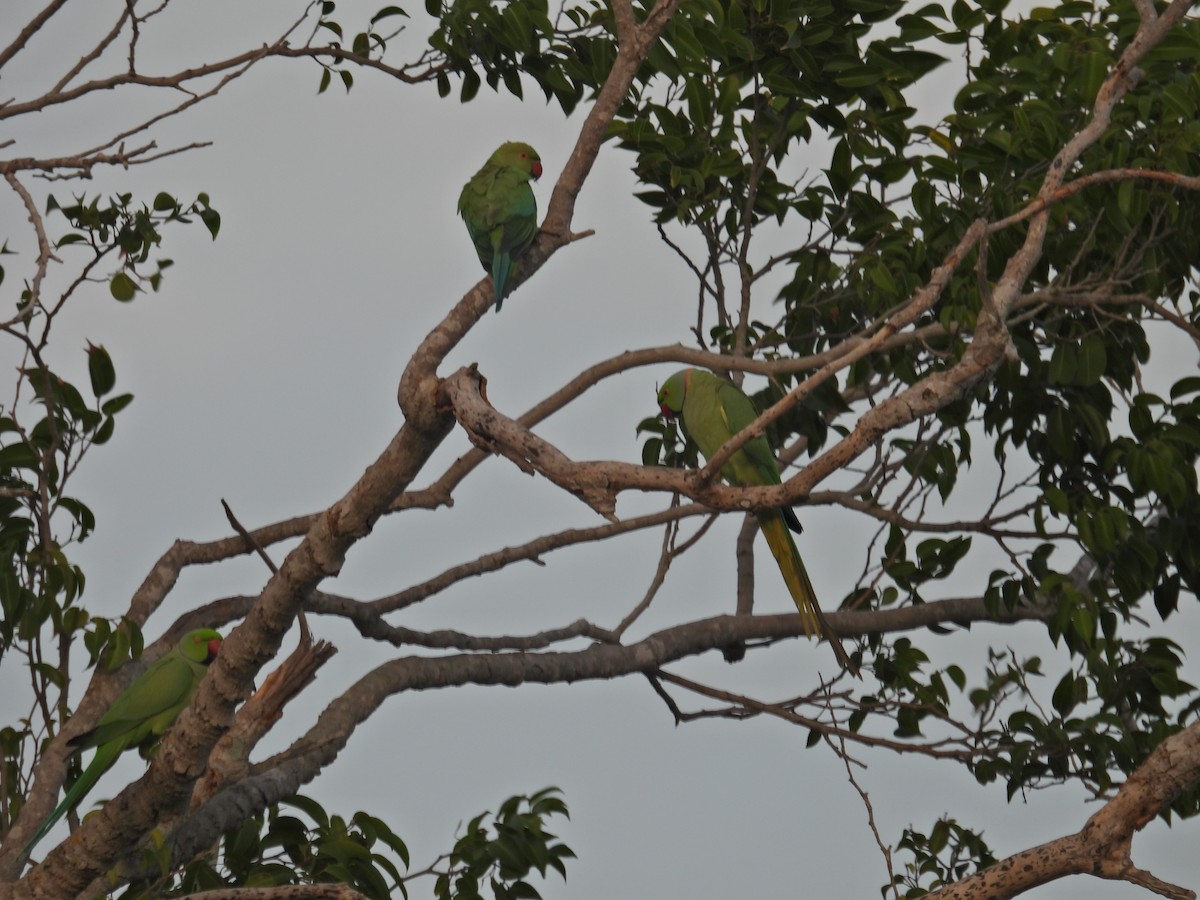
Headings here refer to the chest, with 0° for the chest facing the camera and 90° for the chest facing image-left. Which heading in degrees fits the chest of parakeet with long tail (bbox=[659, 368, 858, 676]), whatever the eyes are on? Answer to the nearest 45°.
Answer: approximately 90°

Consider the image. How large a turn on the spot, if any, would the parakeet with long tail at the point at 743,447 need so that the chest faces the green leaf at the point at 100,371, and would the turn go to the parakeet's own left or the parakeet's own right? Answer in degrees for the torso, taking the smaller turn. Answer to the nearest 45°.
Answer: approximately 45° to the parakeet's own left
